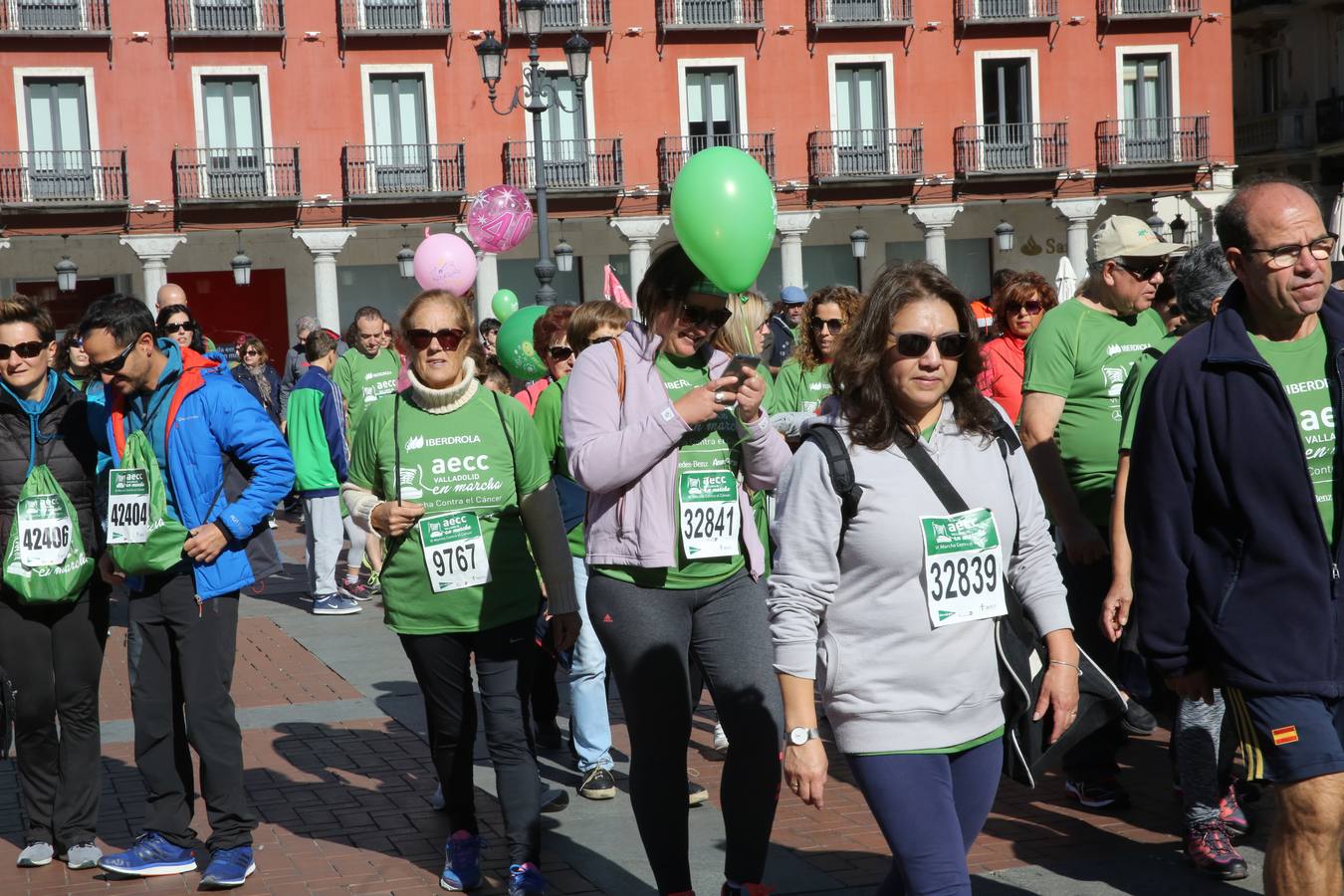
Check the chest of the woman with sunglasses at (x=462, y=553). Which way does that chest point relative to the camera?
toward the camera

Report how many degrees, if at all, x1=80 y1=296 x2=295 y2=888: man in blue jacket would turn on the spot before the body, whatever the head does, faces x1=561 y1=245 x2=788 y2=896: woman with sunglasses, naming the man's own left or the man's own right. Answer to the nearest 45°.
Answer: approximately 90° to the man's own left

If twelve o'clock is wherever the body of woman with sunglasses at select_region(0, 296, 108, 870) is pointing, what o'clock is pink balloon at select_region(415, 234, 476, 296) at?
The pink balloon is roughly at 7 o'clock from the woman with sunglasses.

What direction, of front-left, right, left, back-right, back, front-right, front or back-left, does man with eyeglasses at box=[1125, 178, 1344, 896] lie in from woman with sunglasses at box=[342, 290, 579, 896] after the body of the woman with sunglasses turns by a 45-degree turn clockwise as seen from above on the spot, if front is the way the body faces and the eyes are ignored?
left

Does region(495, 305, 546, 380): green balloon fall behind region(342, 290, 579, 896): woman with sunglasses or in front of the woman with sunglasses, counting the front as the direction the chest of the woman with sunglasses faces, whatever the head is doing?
behind

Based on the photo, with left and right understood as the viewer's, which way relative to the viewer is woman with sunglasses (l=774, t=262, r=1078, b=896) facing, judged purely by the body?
facing the viewer and to the right of the viewer

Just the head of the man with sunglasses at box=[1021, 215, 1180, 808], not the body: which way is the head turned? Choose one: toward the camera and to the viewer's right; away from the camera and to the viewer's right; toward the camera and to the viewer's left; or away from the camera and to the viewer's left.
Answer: toward the camera and to the viewer's right

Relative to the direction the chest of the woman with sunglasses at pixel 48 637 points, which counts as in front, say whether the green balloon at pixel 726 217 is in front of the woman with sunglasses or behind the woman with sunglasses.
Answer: in front

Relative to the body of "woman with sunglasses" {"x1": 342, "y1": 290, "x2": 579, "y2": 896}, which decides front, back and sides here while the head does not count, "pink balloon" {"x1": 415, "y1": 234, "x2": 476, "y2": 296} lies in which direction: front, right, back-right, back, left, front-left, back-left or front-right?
back

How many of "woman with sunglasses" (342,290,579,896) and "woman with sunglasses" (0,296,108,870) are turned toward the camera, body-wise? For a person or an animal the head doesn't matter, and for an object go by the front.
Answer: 2

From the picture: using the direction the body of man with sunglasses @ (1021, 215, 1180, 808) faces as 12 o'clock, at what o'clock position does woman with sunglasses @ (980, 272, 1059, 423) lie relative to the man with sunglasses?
The woman with sunglasses is roughly at 7 o'clock from the man with sunglasses.

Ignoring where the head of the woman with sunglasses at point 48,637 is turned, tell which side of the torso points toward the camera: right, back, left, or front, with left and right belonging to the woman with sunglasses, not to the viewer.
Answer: front

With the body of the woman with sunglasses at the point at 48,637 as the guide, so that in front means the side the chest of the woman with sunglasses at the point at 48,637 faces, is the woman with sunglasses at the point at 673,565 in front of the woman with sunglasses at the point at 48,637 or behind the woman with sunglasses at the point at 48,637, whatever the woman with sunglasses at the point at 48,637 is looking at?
in front
